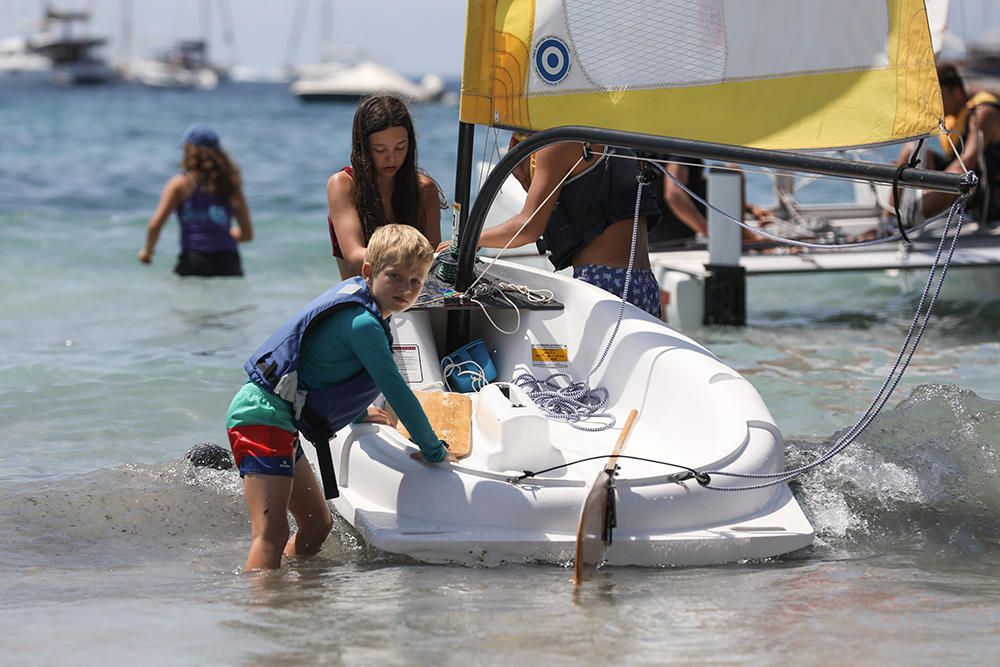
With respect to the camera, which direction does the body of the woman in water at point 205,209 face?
away from the camera

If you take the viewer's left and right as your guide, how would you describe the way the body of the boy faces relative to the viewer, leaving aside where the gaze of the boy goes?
facing to the right of the viewer

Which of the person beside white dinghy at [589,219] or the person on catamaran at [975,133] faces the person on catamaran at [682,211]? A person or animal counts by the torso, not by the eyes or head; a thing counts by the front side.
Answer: the person on catamaran at [975,133]

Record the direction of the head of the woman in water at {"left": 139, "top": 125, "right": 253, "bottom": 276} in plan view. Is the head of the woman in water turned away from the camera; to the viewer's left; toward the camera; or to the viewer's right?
away from the camera

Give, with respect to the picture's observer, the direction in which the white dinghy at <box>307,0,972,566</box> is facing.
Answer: facing away from the viewer

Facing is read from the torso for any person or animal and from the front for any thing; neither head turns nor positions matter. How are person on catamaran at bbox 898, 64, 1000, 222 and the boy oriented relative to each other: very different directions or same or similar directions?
very different directions

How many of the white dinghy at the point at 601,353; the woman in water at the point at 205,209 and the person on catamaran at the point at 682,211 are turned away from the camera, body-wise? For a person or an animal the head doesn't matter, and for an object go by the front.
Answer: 2
